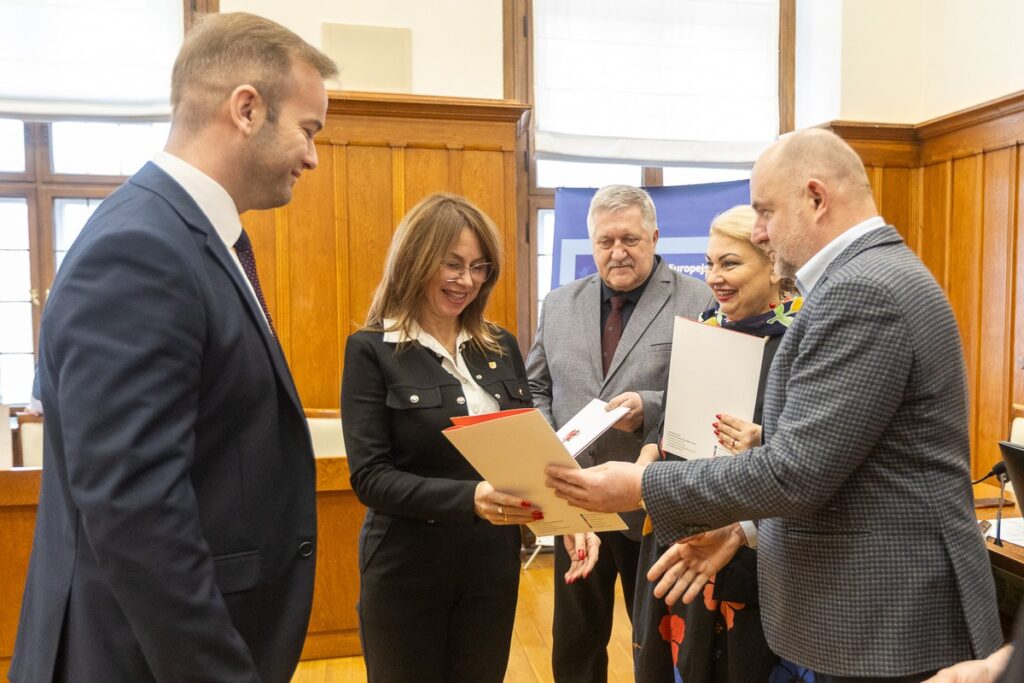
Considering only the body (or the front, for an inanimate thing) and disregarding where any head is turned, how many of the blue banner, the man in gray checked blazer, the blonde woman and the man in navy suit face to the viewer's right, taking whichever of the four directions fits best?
1

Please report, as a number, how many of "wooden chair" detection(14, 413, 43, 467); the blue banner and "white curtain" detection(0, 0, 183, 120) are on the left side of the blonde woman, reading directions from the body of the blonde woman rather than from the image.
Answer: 0

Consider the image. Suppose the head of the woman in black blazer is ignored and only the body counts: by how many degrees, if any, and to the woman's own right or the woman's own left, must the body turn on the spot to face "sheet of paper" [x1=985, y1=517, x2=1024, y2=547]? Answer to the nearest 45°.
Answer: approximately 45° to the woman's own left

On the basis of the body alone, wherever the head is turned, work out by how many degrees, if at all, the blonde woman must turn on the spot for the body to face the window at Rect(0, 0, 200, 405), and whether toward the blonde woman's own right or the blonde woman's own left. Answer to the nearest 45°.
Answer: approximately 90° to the blonde woman's own right

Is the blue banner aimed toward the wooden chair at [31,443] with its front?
no

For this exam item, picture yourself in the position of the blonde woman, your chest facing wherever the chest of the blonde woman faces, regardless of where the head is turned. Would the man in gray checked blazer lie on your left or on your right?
on your left

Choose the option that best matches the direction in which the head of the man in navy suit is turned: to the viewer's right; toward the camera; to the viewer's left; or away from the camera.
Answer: to the viewer's right

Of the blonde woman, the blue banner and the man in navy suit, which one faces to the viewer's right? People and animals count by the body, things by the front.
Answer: the man in navy suit

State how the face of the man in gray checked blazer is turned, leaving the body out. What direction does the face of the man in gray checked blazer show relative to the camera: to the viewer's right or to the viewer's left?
to the viewer's left

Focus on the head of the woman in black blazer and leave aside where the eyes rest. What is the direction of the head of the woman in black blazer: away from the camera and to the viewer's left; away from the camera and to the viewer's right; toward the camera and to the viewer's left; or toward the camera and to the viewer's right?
toward the camera and to the viewer's right

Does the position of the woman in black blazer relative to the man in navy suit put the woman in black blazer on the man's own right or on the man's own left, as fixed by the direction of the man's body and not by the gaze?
on the man's own left

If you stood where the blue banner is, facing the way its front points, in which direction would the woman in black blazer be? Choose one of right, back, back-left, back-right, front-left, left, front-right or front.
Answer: front

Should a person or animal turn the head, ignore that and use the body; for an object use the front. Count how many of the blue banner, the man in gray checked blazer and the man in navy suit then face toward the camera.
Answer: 1
